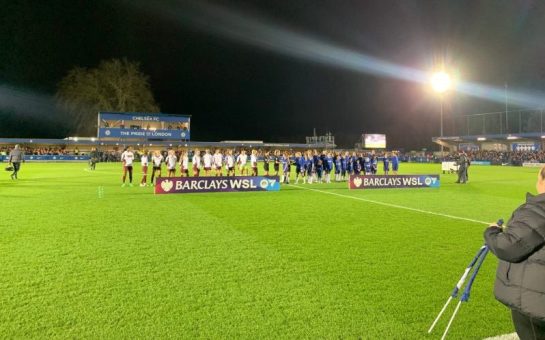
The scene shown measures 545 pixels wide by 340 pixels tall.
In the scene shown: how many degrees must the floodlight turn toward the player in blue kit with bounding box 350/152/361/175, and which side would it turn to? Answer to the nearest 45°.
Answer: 0° — it already faces them

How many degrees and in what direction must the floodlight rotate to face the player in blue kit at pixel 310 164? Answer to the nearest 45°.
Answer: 0° — it already faces them

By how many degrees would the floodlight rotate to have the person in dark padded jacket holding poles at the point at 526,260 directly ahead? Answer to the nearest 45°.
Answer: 0° — it already faces them

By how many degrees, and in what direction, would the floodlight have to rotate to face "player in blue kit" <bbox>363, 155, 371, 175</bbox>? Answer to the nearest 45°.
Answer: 0° — it already faces them

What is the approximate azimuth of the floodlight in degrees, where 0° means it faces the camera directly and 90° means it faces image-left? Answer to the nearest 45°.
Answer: approximately 0°
